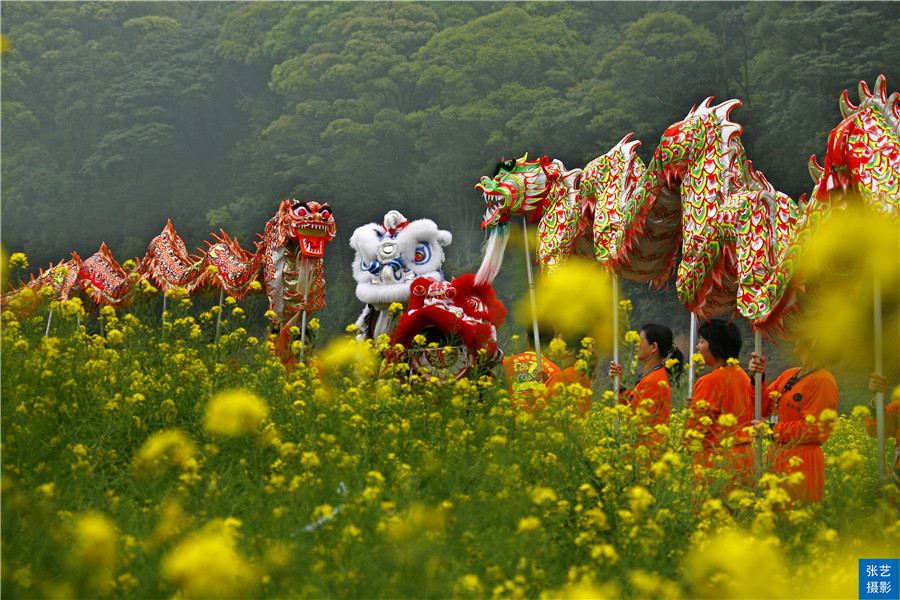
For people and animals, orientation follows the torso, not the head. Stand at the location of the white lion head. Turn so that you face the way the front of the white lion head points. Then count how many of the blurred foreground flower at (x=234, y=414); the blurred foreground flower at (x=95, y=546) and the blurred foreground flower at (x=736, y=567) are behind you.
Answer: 0

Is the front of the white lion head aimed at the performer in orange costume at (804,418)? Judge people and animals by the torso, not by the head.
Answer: no

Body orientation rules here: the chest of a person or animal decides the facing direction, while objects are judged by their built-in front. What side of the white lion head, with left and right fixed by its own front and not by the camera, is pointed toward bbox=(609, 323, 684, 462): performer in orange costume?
left

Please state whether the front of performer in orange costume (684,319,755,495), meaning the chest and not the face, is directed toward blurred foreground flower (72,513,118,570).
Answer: no

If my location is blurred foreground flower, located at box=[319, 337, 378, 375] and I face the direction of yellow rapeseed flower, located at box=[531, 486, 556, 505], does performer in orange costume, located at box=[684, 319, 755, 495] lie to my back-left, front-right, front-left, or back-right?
front-left
